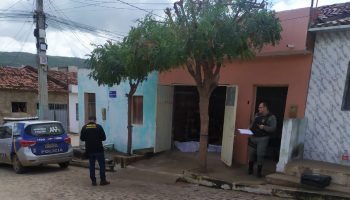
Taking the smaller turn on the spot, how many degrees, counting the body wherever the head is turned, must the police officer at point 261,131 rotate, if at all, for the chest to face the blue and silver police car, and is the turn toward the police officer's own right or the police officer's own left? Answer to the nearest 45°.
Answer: approximately 45° to the police officer's own right

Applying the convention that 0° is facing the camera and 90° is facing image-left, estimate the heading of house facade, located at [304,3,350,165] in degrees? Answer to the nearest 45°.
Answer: approximately 45°

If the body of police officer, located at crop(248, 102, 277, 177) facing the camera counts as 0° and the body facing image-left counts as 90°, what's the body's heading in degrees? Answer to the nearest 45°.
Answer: approximately 45°

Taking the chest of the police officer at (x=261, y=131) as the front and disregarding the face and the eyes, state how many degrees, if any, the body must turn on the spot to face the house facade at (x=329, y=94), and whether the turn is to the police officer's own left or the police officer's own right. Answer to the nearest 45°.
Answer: approximately 135° to the police officer's own left
